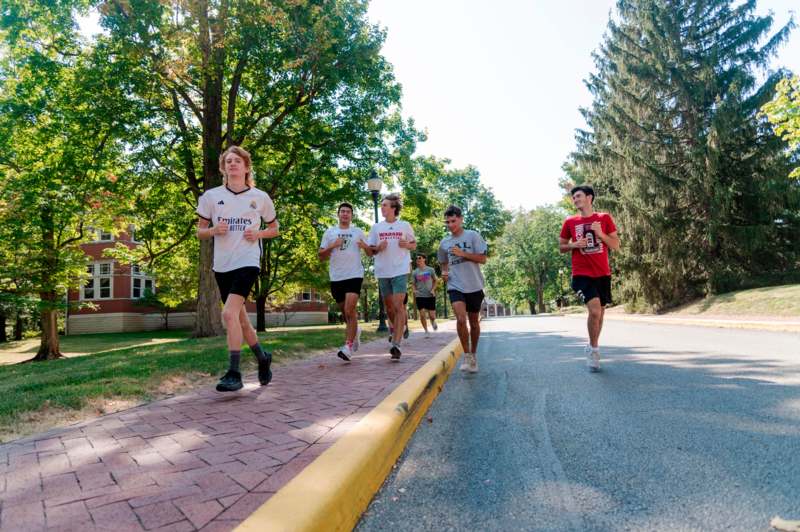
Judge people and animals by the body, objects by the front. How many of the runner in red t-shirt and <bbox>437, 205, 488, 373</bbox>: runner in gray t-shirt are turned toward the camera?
2

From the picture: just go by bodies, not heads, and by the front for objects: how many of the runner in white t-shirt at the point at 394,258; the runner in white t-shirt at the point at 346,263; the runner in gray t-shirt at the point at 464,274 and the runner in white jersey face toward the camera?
4

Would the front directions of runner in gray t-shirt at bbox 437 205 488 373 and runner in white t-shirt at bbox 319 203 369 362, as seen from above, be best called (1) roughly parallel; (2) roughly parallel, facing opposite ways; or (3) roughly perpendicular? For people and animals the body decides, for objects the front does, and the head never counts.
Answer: roughly parallel

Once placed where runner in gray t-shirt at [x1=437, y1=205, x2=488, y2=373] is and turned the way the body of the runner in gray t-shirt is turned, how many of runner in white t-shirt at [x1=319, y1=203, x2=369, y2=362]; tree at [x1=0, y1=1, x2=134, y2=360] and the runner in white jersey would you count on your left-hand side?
0

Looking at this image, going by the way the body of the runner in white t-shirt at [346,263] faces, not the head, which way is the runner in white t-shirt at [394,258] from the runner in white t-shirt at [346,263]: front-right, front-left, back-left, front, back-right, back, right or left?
left

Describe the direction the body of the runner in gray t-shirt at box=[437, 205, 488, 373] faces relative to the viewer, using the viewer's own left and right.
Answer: facing the viewer

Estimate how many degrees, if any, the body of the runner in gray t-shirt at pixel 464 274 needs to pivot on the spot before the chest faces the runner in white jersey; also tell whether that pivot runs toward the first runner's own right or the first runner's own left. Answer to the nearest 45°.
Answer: approximately 45° to the first runner's own right

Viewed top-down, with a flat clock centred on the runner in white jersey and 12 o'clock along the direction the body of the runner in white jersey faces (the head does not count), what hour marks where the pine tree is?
The pine tree is roughly at 8 o'clock from the runner in white jersey.

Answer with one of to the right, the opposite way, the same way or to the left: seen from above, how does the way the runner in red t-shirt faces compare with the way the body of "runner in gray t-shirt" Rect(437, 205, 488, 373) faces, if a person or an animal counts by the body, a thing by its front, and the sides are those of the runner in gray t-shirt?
the same way

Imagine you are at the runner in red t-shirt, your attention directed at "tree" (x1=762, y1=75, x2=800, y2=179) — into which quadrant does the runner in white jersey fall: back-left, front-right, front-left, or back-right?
back-left

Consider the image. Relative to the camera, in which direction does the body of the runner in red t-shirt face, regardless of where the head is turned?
toward the camera

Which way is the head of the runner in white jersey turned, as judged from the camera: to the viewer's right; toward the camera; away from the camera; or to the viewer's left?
toward the camera

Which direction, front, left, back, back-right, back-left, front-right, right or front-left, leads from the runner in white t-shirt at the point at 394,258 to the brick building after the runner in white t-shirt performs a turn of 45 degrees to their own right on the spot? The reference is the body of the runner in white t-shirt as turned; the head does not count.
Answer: right

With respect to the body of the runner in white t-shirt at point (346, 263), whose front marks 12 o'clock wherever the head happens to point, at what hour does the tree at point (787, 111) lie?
The tree is roughly at 8 o'clock from the runner in white t-shirt.

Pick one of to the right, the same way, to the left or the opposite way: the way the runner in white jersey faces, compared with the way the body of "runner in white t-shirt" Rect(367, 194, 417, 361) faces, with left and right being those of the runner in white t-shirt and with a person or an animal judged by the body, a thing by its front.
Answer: the same way

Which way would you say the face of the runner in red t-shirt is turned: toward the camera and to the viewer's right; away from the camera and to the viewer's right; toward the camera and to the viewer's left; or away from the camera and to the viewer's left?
toward the camera and to the viewer's left

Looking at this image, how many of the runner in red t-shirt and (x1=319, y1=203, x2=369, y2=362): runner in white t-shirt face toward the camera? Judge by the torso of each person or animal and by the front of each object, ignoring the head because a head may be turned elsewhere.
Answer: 2

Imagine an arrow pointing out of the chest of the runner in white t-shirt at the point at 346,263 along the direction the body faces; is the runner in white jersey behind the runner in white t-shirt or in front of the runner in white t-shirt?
in front

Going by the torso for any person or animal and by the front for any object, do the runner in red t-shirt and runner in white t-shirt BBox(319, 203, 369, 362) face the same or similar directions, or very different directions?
same or similar directions

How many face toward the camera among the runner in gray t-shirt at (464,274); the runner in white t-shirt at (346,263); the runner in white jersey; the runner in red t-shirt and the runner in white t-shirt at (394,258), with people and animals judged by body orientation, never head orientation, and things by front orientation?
5

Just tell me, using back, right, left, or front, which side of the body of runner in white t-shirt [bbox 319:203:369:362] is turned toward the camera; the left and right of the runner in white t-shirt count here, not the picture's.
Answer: front
